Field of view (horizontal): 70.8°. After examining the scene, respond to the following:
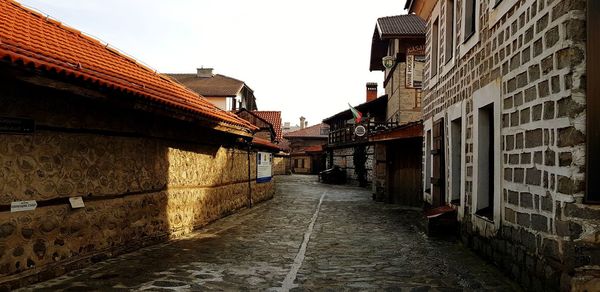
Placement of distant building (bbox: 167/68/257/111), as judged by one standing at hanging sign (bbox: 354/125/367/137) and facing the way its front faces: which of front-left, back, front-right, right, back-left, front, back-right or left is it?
back-right

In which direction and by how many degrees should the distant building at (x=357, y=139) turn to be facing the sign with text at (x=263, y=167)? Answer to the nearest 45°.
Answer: approximately 45° to its left

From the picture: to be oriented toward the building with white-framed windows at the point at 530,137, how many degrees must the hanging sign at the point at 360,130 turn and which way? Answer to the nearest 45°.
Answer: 0° — it already faces it

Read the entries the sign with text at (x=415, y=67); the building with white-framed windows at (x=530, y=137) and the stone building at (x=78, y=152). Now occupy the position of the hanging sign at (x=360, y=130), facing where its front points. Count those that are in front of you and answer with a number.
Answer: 3

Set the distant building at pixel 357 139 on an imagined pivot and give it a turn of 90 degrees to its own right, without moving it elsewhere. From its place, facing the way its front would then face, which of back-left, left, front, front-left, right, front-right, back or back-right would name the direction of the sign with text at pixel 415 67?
back-left

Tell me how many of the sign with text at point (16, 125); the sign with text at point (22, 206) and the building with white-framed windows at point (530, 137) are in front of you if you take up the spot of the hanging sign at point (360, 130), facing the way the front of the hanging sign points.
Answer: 3

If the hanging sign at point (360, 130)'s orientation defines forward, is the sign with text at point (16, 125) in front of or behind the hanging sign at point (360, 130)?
in front

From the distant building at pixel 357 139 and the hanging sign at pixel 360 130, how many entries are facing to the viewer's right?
0

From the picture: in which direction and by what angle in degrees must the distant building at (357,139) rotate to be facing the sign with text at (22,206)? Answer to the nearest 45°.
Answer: approximately 45° to its left

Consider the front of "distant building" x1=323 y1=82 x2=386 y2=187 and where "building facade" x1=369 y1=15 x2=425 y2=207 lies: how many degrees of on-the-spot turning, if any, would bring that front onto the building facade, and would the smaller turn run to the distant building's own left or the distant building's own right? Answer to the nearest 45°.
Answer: approximately 45° to the distant building's own left

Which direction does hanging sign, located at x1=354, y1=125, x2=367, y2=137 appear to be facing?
toward the camera

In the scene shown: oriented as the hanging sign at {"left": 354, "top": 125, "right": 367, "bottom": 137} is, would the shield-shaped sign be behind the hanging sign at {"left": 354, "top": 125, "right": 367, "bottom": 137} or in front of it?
in front

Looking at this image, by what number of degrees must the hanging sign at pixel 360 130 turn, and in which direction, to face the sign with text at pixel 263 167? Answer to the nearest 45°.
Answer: approximately 45° to its right

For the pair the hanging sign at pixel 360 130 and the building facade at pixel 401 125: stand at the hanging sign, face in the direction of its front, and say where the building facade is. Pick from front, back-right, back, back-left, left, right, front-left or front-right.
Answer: front

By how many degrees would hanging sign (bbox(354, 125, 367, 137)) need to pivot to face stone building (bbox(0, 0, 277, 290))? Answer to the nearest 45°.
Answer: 0° — it already faces it
